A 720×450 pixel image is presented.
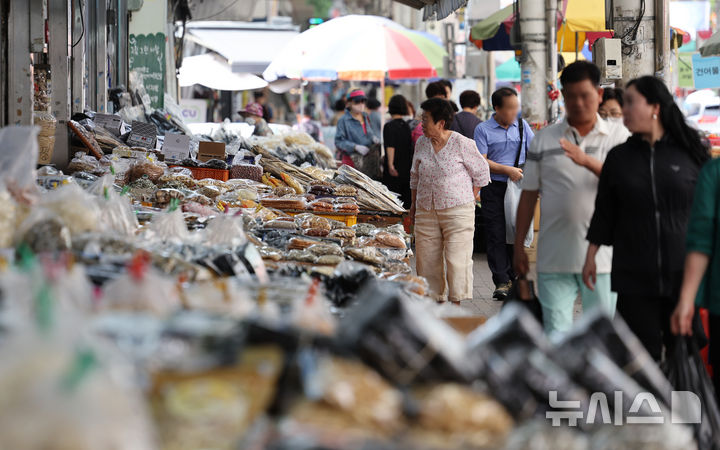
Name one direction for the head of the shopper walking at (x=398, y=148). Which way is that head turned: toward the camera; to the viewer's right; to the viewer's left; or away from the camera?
away from the camera

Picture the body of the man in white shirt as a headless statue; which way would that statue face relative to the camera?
toward the camera

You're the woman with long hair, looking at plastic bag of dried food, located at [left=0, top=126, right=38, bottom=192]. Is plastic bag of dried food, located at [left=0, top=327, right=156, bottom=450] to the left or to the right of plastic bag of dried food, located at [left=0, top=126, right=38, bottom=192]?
left

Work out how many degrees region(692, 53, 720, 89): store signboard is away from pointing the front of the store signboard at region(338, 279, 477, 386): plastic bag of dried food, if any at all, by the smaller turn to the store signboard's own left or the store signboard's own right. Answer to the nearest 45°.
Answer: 0° — it already faces it

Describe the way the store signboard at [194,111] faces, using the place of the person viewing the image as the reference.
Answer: facing the viewer

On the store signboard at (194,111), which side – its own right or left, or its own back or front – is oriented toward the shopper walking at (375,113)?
left

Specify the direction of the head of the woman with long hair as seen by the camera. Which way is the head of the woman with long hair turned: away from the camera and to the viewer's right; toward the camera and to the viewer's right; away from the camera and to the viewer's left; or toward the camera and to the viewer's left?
toward the camera and to the viewer's left

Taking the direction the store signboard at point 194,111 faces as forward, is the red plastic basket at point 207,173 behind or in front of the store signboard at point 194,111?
in front

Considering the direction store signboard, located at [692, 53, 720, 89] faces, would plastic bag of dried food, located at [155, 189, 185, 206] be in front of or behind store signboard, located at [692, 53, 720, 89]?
in front
